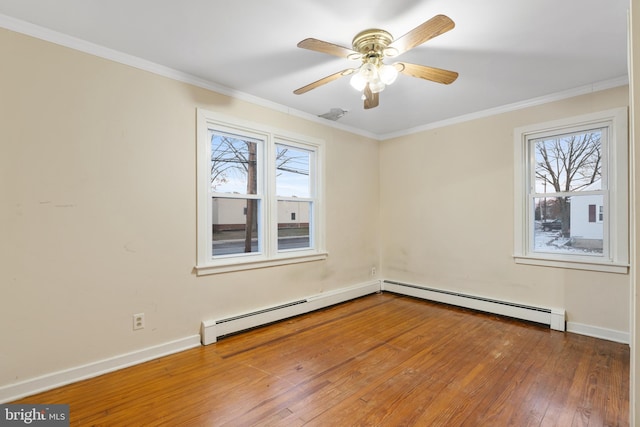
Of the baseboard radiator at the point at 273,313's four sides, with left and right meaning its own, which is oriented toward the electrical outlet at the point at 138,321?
right

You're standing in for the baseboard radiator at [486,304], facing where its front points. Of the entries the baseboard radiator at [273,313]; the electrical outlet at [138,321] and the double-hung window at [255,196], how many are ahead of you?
3

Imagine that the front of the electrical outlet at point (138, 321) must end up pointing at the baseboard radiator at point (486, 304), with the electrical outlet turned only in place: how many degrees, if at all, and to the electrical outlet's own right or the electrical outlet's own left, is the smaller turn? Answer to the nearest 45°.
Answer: approximately 90° to the electrical outlet's own left

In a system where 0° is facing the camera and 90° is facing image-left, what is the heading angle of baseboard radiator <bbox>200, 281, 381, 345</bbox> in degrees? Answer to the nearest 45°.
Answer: approximately 315°

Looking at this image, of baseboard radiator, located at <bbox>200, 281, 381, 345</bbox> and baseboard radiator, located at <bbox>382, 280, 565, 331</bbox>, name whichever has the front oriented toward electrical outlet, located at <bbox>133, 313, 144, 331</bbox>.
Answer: baseboard radiator, located at <bbox>382, 280, 565, 331</bbox>

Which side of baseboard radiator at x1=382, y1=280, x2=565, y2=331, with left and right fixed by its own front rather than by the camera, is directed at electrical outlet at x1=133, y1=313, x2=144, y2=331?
front

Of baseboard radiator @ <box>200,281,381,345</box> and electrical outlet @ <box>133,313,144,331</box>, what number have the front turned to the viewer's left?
0

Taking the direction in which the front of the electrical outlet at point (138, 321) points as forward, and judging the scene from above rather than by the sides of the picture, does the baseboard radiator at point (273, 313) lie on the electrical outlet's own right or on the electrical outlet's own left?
on the electrical outlet's own left

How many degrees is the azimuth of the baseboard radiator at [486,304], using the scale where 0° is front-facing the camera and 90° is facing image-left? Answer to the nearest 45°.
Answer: approximately 45°

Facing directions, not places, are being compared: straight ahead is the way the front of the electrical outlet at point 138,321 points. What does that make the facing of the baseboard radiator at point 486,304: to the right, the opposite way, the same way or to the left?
to the right

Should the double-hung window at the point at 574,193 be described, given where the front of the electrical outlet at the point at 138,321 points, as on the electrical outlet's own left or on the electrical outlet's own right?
on the electrical outlet's own left
